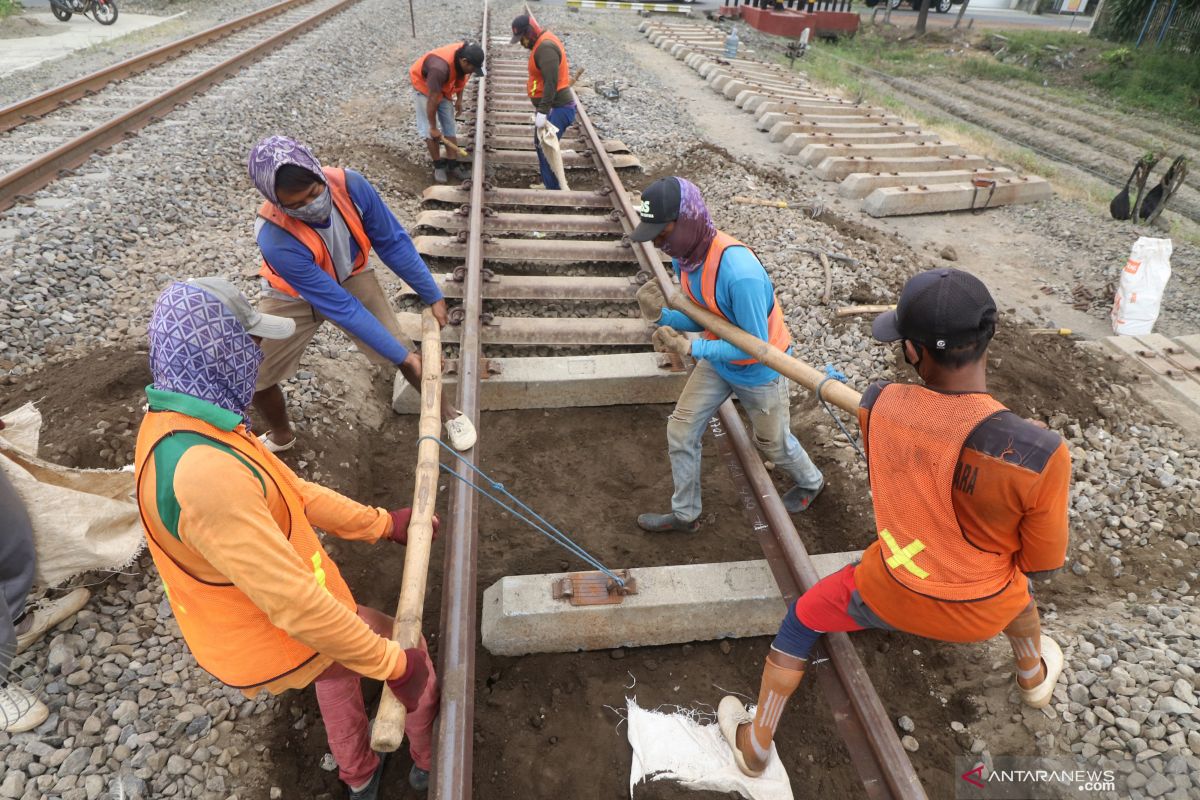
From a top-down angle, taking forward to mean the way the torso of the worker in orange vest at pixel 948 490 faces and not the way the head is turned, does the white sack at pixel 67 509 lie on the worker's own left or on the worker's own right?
on the worker's own left

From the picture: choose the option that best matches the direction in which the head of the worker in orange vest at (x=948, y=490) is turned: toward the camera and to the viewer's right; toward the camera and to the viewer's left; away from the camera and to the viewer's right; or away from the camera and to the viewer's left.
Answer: away from the camera and to the viewer's left

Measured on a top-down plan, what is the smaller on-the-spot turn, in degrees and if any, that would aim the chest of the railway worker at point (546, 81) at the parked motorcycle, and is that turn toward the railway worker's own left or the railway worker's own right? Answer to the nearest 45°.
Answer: approximately 45° to the railway worker's own right

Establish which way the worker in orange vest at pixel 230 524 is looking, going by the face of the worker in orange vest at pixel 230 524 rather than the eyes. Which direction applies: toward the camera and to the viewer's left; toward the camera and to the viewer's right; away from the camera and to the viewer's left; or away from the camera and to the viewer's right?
away from the camera and to the viewer's right

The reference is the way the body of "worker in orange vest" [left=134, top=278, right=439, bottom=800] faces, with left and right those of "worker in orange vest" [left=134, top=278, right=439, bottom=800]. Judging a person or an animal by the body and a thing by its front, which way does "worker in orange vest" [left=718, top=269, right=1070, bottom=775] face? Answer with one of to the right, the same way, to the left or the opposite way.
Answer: to the left

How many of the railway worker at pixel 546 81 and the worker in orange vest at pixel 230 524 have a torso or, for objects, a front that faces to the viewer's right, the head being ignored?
1

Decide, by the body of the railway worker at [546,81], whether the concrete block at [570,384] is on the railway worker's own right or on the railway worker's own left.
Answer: on the railway worker's own left

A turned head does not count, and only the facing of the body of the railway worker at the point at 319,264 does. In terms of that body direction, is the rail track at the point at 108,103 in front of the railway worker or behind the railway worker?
behind

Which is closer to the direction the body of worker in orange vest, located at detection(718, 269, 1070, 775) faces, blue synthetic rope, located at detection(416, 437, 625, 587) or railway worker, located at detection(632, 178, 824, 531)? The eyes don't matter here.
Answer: the railway worker

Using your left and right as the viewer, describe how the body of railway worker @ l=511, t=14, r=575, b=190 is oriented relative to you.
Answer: facing to the left of the viewer

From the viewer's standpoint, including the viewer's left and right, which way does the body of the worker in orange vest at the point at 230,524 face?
facing to the right of the viewer
